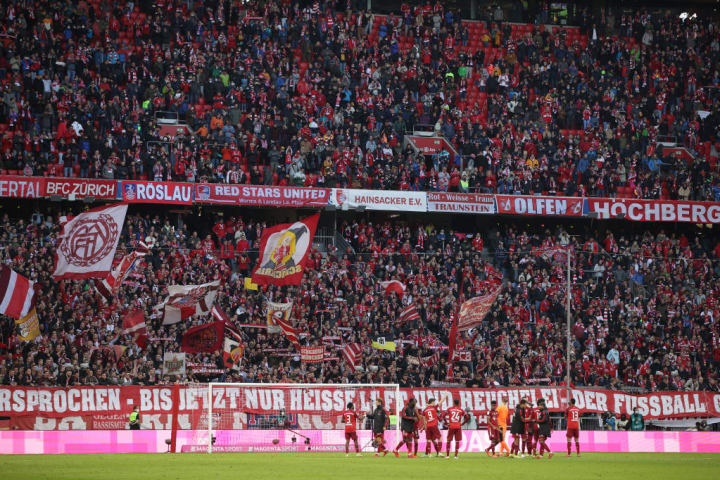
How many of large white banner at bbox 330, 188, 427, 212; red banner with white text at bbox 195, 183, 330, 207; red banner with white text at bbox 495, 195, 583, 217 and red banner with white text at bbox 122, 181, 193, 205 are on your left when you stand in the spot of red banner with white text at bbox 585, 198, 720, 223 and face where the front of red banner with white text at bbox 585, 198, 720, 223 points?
0

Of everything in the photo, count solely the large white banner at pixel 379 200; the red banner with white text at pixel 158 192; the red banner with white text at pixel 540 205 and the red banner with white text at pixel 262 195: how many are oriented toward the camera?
4

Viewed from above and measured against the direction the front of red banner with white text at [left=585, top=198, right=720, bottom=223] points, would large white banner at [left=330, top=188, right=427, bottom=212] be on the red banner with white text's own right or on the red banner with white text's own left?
on the red banner with white text's own right

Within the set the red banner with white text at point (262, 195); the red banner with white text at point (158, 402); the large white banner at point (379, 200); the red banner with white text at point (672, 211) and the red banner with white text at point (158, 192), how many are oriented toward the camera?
5

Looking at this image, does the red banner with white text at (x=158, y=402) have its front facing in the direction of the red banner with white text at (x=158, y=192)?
no

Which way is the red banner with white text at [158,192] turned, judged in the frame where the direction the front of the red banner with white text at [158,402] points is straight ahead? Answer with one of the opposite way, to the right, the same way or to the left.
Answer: the same way

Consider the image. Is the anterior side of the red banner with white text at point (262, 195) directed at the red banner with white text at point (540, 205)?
no

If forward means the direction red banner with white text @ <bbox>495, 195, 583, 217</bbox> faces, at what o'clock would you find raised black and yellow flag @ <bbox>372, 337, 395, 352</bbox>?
The raised black and yellow flag is roughly at 1 o'clock from the red banner with white text.

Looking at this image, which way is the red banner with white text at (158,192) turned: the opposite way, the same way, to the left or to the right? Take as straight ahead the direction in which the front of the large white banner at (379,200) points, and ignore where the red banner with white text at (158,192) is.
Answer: the same way

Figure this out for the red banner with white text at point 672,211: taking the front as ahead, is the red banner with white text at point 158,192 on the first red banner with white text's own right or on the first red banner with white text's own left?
on the first red banner with white text's own right

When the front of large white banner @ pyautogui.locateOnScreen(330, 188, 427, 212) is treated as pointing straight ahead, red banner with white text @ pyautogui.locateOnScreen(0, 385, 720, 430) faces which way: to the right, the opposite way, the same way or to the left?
the same way

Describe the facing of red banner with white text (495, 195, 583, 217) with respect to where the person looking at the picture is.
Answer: facing the viewer

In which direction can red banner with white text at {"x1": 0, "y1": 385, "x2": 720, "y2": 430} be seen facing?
toward the camera

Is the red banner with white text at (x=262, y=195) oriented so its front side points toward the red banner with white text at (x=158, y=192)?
no

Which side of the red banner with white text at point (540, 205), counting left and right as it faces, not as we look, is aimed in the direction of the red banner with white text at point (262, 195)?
right
